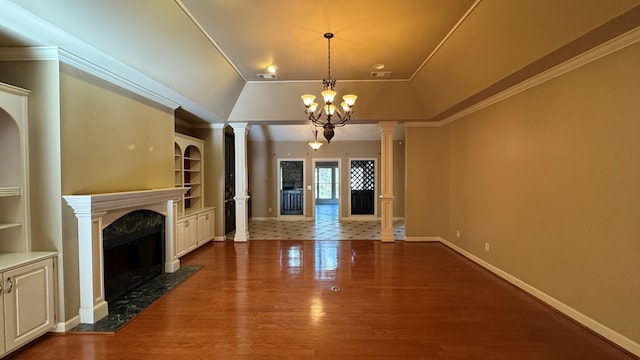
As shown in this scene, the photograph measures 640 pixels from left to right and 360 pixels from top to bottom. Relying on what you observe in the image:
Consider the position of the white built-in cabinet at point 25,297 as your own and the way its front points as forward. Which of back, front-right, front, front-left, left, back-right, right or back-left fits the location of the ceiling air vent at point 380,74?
front-left

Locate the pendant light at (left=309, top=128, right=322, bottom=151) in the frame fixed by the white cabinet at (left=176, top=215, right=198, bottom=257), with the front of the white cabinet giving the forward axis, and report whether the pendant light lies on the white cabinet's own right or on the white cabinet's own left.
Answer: on the white cabinet's own left

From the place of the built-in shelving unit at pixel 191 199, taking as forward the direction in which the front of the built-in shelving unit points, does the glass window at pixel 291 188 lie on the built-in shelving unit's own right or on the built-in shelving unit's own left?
on the built-in shelving unit's own left

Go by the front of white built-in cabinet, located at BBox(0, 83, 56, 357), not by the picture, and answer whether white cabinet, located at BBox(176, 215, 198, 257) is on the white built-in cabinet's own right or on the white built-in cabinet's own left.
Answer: on the white built-in cabinet's own left

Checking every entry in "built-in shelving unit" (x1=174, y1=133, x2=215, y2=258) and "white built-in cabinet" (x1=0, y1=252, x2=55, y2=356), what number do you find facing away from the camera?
0

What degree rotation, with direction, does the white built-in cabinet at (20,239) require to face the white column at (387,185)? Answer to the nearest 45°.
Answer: approximately 45° to its left

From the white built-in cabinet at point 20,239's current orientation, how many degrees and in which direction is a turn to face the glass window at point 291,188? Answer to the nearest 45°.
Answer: approximately 90° to its left

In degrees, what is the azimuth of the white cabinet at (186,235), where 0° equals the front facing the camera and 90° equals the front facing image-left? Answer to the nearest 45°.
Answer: approximately 315°

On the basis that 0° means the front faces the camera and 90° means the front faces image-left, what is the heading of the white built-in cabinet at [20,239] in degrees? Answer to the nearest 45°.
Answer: approximately 315°

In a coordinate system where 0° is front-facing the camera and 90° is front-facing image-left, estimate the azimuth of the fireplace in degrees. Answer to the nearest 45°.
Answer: approximately 315°
